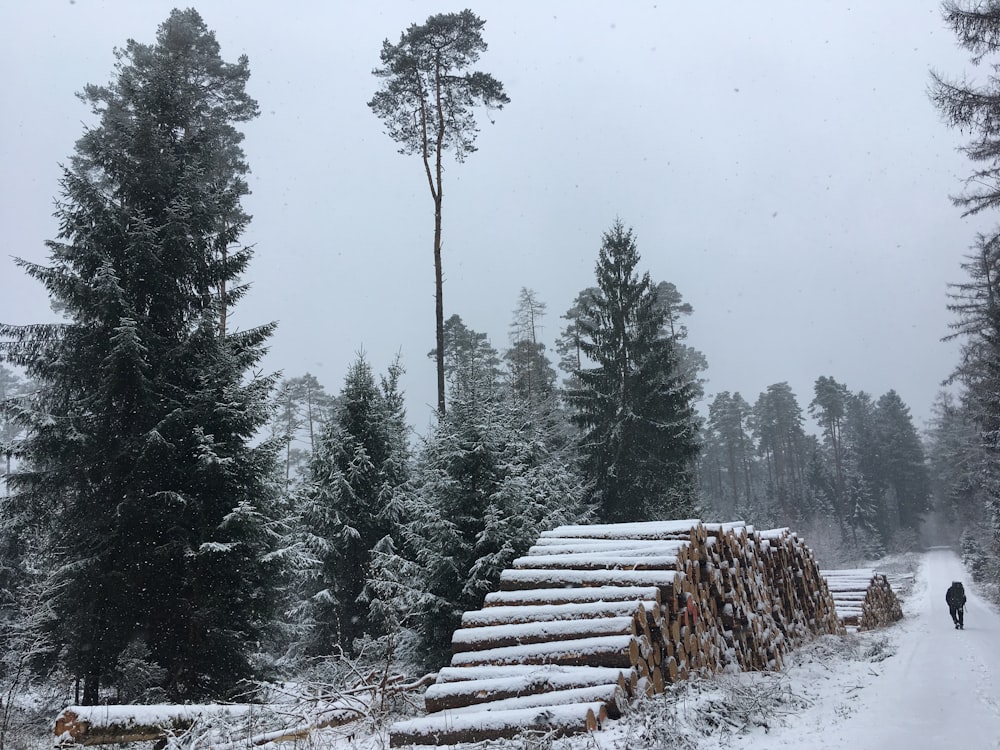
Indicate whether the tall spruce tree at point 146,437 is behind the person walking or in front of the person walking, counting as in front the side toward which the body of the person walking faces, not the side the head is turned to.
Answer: behind

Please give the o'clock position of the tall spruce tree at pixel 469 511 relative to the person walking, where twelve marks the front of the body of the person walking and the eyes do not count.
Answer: The tall spruce tree is roughly at 7 o'clock from the person walking.

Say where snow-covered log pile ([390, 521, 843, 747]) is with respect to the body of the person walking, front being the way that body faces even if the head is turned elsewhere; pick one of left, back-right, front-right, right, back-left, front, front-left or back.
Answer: back

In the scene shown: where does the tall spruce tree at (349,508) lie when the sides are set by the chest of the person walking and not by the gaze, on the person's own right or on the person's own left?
on the person's own left

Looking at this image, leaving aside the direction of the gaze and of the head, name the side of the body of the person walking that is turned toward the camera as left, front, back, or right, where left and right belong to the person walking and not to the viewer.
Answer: back
